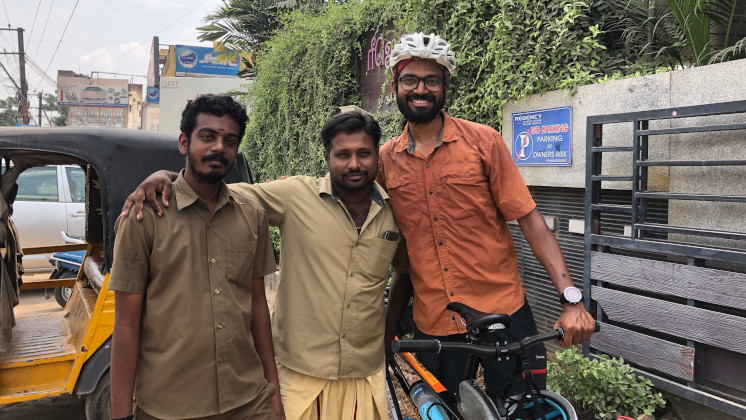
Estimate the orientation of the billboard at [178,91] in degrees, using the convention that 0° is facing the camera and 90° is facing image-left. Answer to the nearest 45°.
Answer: approximately 0°

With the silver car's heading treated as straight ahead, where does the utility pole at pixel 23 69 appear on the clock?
The utility pole is roughly at 9 o'clock from the silver car.

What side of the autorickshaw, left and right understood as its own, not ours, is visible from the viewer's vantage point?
left

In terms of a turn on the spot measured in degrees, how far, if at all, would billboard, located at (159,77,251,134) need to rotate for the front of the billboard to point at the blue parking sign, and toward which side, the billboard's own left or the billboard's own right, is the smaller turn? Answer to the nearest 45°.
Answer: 0° — it already faces it

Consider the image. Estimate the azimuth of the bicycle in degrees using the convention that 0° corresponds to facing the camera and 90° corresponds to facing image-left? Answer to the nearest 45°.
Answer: approximately 315°
